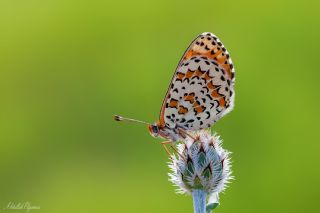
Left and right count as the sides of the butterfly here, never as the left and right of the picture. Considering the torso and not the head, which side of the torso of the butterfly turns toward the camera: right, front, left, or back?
left
